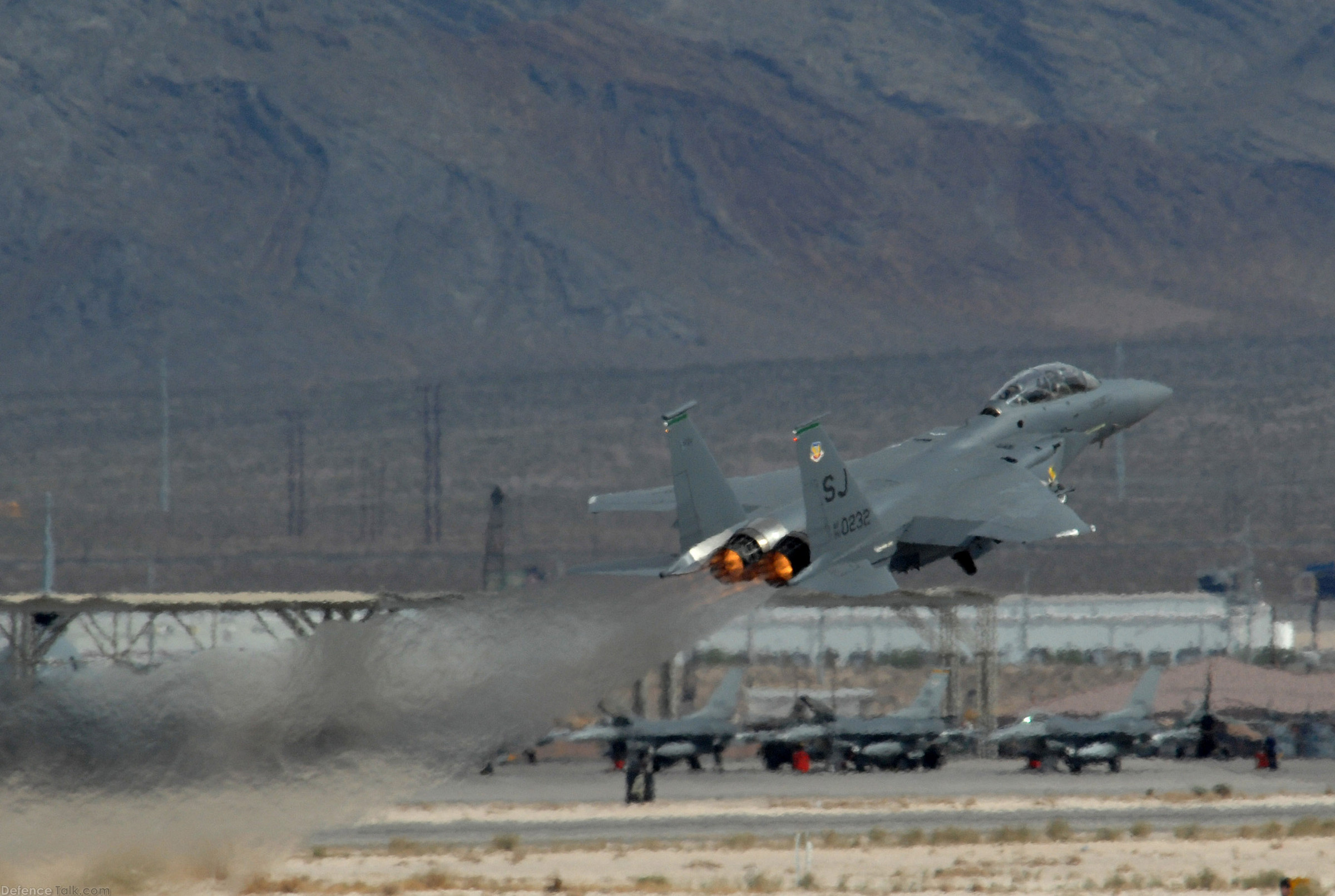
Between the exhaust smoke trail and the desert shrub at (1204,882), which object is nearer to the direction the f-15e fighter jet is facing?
the desert shrub

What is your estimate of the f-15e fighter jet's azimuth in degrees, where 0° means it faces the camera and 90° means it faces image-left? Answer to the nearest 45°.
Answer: approximately 225°

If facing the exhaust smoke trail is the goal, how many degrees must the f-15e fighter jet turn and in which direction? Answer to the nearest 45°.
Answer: approximately 180°

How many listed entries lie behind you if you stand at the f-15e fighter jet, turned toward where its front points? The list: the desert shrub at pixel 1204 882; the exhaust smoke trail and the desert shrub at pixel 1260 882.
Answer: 1
